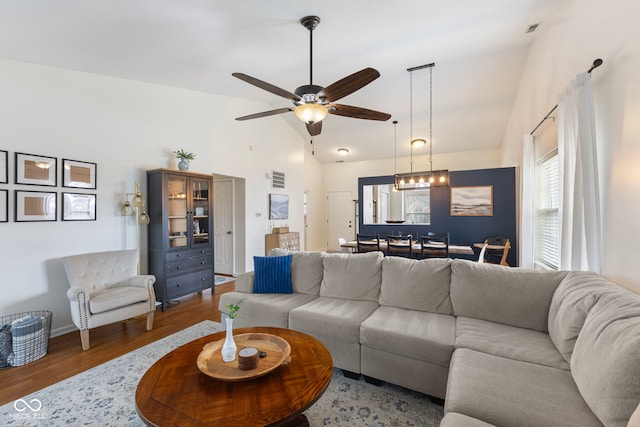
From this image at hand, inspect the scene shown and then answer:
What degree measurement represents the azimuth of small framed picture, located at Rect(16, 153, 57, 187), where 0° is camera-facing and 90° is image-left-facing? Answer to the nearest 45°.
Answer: approximately 315°

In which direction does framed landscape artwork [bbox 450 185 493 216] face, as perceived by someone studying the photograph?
facing the viewer

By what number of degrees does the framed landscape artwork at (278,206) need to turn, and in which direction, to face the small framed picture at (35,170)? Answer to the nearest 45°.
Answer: approximately 90° to its right

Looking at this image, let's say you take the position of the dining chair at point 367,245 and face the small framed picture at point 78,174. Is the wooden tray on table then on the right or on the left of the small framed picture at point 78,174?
left

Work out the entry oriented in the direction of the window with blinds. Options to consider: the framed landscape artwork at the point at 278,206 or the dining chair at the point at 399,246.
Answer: the framed landscape artwork

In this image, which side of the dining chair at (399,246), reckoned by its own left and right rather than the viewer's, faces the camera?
back

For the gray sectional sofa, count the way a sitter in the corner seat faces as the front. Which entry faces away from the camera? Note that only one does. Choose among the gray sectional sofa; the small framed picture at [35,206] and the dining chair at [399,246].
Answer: the dining chair

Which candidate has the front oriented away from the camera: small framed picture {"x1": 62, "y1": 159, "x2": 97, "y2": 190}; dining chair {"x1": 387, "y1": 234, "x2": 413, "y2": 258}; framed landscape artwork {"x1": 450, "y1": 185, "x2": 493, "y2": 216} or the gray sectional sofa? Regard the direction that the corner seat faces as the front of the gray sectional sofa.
the dining chair

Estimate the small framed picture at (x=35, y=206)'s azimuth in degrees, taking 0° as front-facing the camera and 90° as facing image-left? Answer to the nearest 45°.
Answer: approximately 315°

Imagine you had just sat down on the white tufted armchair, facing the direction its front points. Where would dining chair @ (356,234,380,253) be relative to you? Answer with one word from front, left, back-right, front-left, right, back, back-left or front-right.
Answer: front-left

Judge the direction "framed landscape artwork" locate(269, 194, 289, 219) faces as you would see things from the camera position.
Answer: facing the viewer and to the right of the viewer

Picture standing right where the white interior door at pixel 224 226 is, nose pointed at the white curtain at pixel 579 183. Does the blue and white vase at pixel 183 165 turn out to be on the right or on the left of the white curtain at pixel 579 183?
right

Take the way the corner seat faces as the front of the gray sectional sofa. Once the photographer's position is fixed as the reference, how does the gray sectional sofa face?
facing the viewer and to the left of the viewer
